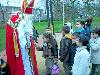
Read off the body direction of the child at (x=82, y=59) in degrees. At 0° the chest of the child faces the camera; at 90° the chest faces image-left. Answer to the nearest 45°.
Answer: approximately 90°

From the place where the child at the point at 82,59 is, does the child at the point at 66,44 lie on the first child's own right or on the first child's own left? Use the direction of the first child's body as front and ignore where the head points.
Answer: on the first child's own right

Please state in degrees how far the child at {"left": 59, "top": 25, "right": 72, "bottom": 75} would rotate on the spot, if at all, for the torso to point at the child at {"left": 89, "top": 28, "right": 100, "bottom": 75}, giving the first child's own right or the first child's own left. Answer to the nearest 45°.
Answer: approximately 135° to the first child's own right

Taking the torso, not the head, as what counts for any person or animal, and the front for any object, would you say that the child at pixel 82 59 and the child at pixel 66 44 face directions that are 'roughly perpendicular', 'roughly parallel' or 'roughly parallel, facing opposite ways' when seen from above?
roughly parallel

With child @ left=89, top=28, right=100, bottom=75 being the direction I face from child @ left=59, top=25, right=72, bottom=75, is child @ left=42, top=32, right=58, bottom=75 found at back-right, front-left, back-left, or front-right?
back-right

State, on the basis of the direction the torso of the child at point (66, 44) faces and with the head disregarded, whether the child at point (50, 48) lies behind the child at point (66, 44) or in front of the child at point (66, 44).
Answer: in front

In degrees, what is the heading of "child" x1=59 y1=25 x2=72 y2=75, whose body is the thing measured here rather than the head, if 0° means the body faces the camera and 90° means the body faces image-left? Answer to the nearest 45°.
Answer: approximately 90°

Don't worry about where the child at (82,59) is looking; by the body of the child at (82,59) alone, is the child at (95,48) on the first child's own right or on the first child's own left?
on the first child's own right
